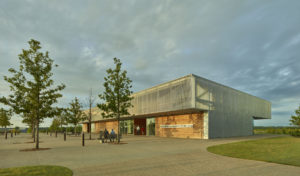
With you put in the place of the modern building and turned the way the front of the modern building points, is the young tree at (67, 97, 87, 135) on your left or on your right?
on your right

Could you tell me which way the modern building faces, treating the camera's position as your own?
facing the viewer and to the left of the viewer

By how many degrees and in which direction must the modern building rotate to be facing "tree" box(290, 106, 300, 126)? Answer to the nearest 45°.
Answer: approximately 180°
